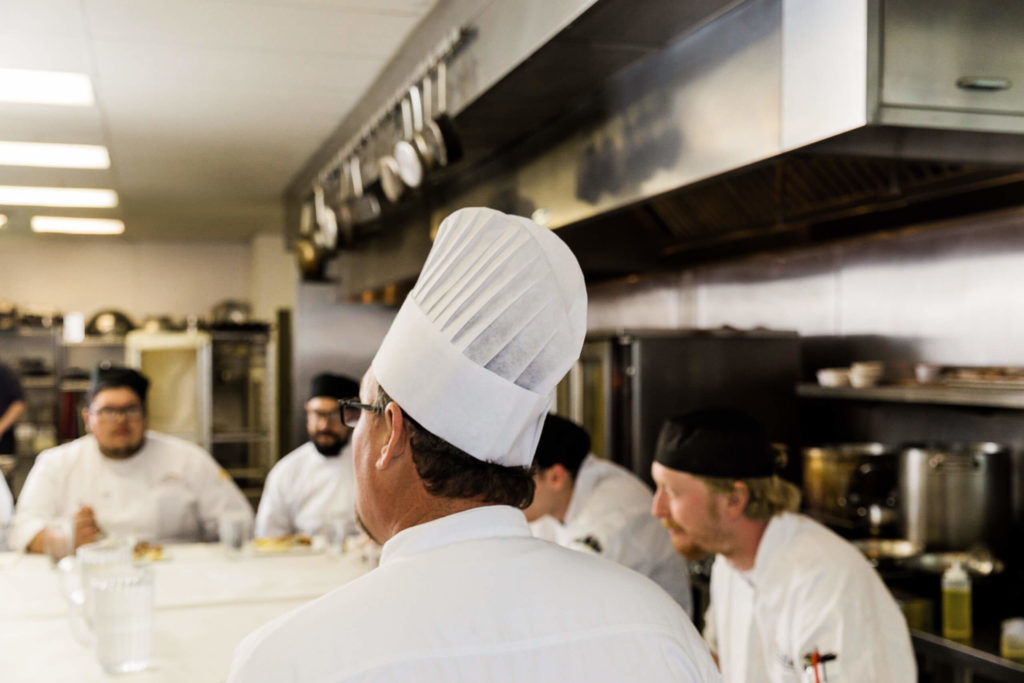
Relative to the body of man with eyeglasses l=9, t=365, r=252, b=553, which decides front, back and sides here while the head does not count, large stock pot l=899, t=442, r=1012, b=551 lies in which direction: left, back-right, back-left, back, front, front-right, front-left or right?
front-left

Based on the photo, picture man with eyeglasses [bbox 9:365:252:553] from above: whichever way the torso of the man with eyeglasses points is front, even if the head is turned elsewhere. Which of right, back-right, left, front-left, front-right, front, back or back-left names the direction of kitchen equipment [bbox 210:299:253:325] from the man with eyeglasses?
back

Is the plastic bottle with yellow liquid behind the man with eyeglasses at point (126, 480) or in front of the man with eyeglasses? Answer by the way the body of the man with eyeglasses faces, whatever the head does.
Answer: in front

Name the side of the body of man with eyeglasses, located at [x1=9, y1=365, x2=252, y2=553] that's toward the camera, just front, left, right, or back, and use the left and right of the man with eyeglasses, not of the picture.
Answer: front

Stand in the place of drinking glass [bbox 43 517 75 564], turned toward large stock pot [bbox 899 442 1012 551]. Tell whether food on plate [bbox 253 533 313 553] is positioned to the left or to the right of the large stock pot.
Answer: left

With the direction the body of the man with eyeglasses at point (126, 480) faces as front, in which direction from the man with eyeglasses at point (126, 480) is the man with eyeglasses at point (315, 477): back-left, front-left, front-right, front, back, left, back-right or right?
left

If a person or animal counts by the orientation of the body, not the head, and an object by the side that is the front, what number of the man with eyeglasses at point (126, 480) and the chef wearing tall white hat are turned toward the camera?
1

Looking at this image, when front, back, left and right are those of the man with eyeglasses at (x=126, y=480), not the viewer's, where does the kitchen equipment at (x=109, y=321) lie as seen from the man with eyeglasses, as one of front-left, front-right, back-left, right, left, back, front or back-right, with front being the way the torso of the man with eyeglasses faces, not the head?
back

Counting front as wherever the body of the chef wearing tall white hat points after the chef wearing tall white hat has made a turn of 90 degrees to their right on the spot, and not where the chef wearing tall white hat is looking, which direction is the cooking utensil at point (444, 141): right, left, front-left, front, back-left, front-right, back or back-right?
front-left

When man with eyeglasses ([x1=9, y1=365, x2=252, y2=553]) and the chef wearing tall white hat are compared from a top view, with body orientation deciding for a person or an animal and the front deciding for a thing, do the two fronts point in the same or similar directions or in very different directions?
very different directions

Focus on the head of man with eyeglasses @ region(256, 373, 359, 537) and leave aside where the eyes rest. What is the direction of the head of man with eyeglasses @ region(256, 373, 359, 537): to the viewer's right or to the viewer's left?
to the viewer's right

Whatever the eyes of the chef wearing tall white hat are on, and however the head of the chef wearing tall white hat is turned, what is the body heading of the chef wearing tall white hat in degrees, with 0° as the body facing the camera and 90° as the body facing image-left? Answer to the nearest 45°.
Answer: approximately 135°
